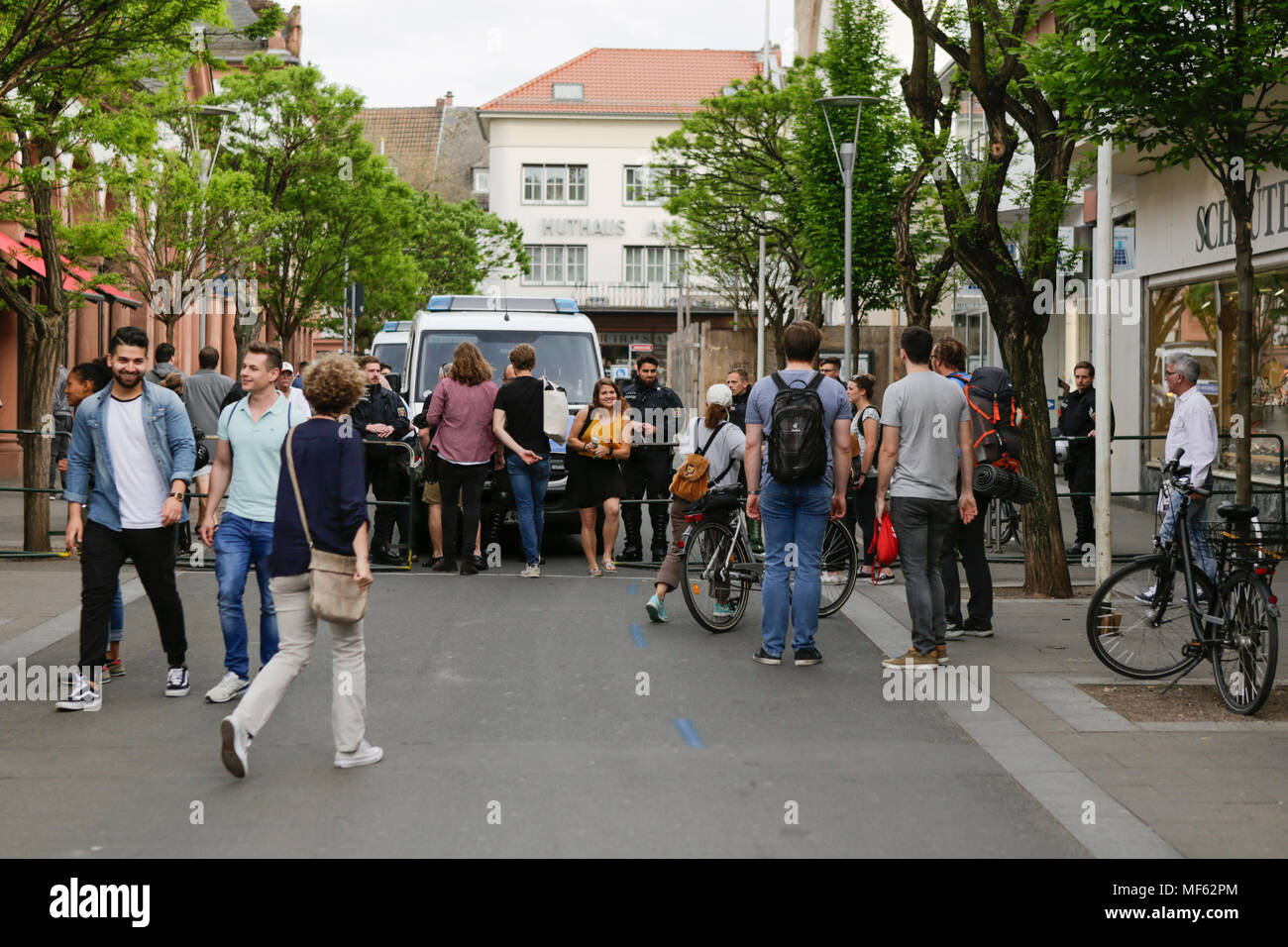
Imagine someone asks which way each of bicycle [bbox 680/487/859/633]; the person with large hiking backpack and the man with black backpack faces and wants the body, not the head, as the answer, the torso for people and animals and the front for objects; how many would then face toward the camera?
0

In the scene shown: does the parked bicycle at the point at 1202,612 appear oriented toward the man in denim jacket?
no

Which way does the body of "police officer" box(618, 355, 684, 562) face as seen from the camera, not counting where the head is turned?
toward the camera

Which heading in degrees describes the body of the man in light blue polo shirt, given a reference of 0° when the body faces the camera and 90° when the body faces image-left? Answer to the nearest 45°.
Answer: approximately 45°

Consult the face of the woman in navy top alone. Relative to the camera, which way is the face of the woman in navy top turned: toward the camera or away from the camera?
away from the camera

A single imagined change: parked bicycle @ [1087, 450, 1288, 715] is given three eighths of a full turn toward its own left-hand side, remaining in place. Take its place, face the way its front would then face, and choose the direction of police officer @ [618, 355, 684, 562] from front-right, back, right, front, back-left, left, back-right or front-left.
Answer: back-right

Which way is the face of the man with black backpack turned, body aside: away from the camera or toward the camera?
away from the camera

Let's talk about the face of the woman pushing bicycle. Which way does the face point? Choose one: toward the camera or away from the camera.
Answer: away from the camera

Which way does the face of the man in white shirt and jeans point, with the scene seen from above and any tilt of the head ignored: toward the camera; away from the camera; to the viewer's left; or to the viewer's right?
to the viewer's left

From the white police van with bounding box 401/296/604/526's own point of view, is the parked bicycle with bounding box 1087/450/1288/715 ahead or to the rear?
ahead

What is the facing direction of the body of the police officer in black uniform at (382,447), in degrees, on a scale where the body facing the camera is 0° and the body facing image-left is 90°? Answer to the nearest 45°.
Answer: approximately 315°

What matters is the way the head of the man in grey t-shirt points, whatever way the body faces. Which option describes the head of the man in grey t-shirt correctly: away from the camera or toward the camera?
away from the camera

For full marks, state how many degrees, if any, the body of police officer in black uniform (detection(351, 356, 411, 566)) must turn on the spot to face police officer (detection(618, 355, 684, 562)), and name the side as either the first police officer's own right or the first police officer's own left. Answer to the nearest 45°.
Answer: approximately 45° to the first police officer's own left
